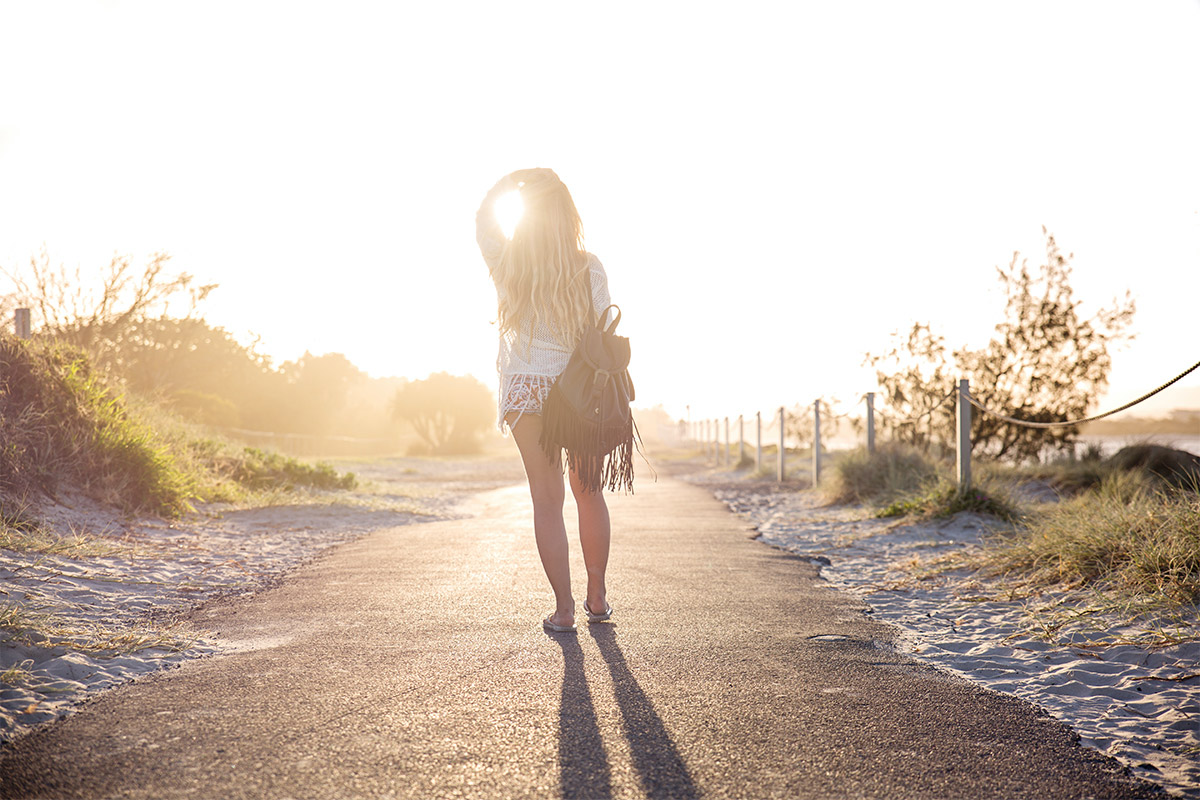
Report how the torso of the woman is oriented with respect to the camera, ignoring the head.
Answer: away from the camera

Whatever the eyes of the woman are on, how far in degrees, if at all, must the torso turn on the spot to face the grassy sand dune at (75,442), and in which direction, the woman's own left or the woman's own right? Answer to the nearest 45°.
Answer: approximately 45° to the woman's own left

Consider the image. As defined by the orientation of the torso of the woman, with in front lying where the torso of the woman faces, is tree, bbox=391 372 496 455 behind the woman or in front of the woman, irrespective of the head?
in front

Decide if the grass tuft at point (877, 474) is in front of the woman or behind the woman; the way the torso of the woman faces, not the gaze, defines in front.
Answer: in front

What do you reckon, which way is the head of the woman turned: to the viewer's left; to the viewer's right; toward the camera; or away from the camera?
away from the camera

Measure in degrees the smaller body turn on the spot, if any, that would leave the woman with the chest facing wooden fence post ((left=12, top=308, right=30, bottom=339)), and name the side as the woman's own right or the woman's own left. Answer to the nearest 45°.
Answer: approximately 45° to the woman's own left

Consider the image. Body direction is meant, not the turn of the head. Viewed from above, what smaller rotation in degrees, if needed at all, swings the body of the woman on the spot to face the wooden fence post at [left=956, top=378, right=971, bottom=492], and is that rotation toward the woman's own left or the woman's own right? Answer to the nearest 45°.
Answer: approximately 45° to the woman's own right

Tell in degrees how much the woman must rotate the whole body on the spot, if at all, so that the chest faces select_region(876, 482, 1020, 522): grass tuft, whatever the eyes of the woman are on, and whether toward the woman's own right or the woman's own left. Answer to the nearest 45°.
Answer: approximately 45° to the woman's own right

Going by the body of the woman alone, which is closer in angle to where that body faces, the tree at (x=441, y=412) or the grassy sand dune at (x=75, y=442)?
the tree

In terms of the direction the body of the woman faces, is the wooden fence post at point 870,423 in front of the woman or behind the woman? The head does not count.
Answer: in front
